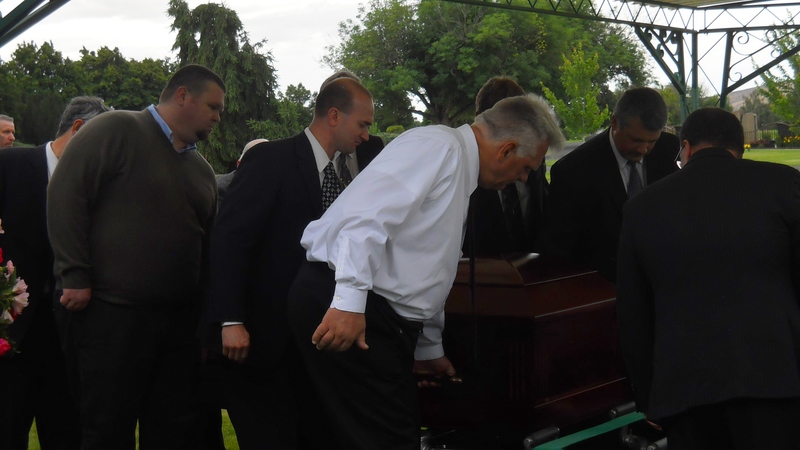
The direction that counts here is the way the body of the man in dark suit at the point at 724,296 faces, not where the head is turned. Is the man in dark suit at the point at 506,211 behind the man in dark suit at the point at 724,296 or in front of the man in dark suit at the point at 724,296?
in front

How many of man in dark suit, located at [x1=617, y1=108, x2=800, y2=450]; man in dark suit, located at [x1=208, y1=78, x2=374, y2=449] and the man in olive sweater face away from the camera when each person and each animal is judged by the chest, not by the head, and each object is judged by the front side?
1

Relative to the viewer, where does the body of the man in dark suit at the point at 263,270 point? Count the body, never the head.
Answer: to the viewer's right

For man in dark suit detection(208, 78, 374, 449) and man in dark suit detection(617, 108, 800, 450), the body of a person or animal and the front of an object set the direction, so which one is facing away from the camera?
man in dark suit detection(617, 108, 800, 450)

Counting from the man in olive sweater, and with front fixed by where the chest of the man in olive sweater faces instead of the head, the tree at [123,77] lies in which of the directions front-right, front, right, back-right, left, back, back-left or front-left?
back-left

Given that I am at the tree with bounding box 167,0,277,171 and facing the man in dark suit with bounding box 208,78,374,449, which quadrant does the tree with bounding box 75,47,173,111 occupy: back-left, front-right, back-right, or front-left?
back-right

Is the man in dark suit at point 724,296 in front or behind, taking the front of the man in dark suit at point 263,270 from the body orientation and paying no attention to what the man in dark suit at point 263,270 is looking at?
in front

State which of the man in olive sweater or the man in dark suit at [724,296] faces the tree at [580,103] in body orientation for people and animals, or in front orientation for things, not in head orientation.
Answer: the man in dark suit

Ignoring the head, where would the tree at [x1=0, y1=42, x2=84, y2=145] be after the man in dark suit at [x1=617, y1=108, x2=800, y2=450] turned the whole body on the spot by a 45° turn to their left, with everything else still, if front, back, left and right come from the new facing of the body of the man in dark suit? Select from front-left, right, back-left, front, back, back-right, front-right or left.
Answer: front

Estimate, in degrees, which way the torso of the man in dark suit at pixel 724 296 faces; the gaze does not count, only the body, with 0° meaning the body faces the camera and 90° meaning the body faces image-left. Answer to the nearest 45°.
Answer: approximately 180°

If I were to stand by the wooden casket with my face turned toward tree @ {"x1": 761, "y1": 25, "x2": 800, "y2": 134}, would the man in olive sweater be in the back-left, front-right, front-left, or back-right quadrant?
back-left

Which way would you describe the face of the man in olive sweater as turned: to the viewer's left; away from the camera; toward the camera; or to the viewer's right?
to the viewer's right

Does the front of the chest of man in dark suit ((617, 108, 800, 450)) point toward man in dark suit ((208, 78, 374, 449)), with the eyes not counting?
no

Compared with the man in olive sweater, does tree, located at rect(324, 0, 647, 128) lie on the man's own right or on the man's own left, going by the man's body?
on the man's own left

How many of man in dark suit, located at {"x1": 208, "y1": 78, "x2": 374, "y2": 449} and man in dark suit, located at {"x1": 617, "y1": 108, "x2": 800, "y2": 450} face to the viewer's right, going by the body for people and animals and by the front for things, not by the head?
1
